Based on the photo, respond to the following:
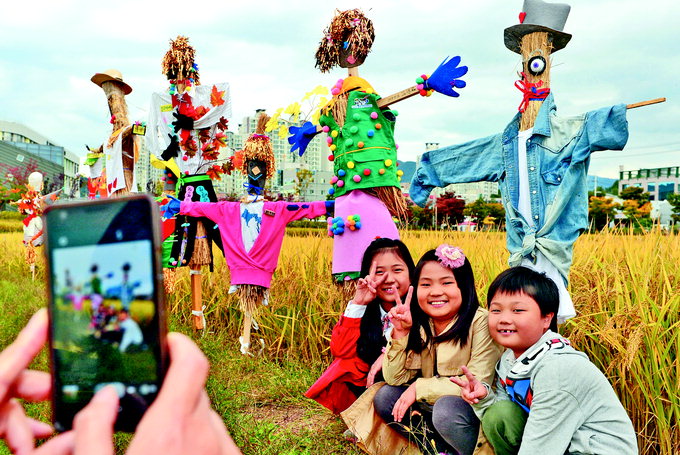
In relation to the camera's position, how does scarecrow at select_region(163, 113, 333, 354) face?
facing the viewer

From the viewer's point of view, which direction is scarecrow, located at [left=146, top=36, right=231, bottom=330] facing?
toward the camera

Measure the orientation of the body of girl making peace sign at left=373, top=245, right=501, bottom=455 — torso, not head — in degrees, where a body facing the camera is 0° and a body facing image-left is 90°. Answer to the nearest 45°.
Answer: approximately 45°

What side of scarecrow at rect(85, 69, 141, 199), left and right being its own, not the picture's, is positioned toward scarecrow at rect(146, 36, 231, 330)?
left

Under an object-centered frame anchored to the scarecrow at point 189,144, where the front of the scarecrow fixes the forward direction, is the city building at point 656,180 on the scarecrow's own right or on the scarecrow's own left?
on the scarecrow's own left

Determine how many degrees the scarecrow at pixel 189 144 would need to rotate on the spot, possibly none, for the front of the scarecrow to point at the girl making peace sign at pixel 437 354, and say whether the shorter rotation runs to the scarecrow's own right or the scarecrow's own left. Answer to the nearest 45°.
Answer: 0° — it already faces them

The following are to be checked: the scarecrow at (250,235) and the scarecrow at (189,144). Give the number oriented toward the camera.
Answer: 2

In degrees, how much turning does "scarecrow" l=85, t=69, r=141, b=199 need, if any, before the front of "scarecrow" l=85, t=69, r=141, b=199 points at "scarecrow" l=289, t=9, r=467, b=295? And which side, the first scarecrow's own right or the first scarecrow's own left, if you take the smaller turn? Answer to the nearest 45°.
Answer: approximately 90° to the first scarecrow's own left

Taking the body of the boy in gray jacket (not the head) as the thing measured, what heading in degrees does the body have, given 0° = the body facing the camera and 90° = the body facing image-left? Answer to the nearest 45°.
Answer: approximately 45°
